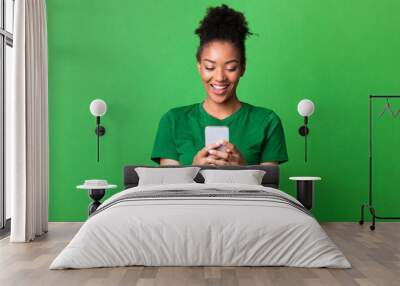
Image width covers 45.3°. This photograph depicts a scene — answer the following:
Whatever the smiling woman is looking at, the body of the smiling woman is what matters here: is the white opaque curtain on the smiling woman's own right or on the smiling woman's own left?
on the smiling woman's own right

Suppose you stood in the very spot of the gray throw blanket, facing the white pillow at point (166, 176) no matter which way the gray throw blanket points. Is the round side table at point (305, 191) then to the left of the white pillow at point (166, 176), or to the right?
right
